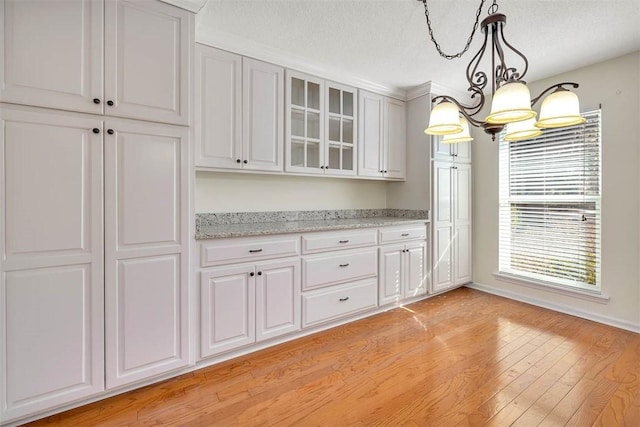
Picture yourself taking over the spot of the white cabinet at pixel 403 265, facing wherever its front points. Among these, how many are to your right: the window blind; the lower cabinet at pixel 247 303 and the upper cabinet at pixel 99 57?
2

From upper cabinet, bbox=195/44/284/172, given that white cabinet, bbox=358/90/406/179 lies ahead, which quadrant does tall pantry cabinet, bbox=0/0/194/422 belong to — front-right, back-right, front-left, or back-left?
back-right

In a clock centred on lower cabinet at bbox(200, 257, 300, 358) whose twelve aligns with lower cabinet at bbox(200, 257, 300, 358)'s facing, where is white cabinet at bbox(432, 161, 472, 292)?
The white cabinet is roughly at 10 o'clock from the lower cabinet.

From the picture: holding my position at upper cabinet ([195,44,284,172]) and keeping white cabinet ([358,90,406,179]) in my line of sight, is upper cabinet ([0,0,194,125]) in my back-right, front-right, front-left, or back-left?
back-right

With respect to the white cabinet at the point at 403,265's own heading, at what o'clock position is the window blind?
The window blind is roughly at 10 o'clock from the white cabinet.

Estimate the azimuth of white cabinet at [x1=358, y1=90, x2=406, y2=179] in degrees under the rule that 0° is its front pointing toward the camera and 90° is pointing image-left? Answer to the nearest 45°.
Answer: approximately 315°

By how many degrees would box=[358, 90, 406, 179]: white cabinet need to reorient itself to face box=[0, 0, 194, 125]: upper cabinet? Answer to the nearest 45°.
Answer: approximately 90° to its right

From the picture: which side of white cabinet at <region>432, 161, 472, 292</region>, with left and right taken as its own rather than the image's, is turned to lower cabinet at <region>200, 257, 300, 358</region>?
right

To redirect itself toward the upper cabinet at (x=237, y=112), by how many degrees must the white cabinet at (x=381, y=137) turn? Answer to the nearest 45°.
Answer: approximately 90° to its right

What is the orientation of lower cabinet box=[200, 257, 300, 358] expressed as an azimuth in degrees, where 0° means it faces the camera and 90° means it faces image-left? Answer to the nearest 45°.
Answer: approximately 315°

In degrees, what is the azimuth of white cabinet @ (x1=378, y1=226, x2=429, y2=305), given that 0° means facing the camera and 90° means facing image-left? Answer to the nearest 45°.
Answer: approximately 315°

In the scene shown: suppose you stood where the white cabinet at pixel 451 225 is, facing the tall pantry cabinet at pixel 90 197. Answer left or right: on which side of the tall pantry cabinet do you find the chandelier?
left
